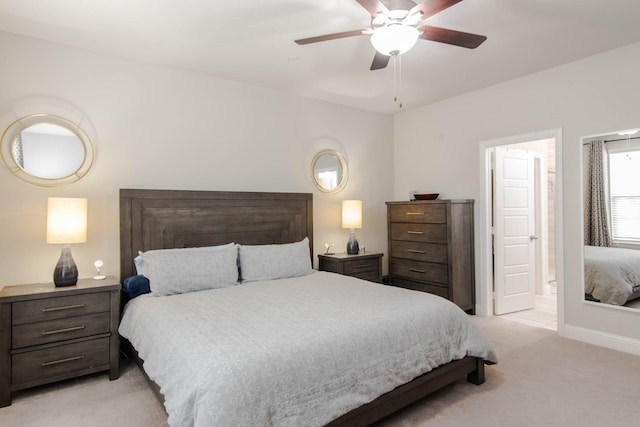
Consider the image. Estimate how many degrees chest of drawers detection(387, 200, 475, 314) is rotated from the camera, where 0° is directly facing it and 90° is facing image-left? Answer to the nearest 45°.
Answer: approximately 45°

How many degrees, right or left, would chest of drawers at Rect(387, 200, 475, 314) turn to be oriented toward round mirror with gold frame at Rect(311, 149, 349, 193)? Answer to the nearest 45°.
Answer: approximately 45° to its right

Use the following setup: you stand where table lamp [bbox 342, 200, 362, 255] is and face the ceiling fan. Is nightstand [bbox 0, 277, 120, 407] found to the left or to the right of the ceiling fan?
right
